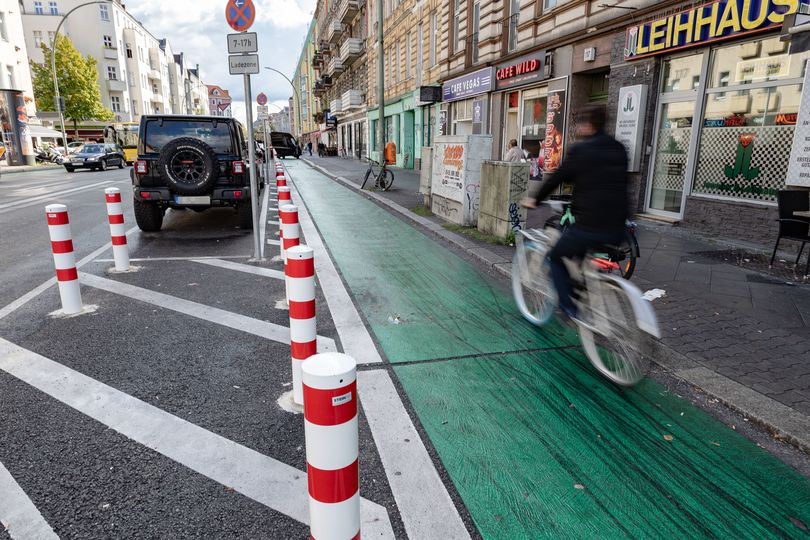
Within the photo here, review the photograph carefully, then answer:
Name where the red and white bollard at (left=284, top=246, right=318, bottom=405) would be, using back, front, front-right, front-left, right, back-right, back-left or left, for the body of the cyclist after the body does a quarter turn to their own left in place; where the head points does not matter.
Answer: front

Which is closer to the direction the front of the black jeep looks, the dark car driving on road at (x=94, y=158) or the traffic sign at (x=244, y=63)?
the dark car driving on road

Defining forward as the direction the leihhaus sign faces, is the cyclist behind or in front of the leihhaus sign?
in front

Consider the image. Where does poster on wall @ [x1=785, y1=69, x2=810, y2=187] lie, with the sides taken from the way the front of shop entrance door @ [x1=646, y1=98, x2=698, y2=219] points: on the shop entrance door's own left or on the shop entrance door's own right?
on the shop entrance door's own left

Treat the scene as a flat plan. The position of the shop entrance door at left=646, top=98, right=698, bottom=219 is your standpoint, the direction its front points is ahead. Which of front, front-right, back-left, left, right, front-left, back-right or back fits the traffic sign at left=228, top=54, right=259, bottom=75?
front

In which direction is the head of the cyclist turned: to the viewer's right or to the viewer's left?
to the viewer's left

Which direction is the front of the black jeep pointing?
away from the camera

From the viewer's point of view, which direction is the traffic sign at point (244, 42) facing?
toward the camera

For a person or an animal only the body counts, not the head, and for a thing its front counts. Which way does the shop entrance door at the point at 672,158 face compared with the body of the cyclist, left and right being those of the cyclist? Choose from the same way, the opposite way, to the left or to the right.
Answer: to the left

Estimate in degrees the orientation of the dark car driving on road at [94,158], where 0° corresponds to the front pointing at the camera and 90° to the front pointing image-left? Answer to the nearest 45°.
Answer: approximately 45°

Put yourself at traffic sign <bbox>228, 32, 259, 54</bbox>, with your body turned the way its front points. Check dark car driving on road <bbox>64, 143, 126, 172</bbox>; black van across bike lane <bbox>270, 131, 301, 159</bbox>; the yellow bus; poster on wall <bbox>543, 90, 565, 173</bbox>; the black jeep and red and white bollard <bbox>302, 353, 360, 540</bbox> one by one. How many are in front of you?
1

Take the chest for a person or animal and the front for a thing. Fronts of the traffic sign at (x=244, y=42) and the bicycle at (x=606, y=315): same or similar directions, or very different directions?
very different directions

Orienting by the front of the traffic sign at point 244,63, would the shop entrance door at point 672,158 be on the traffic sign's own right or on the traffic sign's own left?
on the traffic sign's own left

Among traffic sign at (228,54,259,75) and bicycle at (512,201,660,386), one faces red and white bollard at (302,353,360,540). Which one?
the traffic sign

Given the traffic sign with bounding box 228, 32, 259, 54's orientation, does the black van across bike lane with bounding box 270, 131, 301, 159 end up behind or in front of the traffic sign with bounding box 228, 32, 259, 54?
behind

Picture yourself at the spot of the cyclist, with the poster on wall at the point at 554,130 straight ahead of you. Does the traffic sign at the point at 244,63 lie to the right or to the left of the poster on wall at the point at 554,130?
left

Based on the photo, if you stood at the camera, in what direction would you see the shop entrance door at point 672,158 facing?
facing the viewer and to the left of the viewer

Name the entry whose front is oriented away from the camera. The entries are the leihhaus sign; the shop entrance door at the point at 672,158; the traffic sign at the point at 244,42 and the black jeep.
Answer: the black jeep

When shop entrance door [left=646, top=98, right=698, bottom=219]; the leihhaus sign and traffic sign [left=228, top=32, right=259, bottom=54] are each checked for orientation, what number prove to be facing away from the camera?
0

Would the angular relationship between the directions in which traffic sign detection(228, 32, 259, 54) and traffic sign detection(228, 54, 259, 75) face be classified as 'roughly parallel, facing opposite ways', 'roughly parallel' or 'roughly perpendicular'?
roughly parallel

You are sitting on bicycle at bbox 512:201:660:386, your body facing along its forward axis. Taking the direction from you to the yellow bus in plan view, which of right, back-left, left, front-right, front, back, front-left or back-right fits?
front
